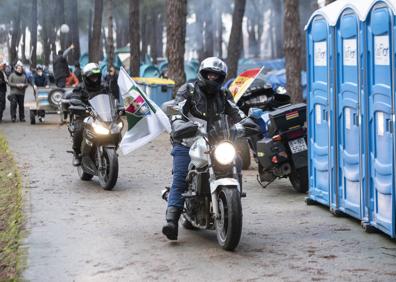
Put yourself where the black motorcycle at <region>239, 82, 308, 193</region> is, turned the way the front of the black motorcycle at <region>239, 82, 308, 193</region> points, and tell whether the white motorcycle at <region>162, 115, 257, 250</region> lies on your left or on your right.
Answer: on your left

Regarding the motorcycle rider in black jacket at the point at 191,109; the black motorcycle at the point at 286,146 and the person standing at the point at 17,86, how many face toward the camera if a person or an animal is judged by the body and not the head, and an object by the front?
2

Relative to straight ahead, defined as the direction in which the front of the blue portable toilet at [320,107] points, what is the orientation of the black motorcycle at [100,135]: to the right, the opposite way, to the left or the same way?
to the left

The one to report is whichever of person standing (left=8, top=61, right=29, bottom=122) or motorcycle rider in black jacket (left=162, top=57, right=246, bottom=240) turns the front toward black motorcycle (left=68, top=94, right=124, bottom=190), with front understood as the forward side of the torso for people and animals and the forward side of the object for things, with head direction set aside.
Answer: the person standing

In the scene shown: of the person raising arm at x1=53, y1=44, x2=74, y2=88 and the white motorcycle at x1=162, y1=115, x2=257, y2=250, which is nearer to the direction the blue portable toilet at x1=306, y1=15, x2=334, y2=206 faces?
the white motorcycle

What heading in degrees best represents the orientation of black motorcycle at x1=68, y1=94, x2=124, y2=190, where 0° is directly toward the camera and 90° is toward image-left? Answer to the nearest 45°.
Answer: approximately 315°

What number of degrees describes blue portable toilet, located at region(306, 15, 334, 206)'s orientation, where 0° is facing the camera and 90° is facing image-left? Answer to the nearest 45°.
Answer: approximately 45°

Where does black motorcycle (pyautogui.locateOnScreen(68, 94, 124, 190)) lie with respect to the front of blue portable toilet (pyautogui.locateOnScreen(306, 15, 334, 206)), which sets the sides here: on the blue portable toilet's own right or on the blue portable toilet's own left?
on the blue portable toilet's own right

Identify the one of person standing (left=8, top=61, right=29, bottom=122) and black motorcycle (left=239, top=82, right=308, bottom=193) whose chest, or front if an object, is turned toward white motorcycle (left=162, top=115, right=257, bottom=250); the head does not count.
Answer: the person standing

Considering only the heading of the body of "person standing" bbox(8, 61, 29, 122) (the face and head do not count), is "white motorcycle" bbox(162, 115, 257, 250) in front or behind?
in front

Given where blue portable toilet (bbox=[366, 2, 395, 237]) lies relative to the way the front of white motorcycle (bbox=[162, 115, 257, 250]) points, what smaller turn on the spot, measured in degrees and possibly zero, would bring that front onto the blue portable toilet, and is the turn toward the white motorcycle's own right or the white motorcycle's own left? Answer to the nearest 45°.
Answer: approximately 45° to the white motorcycle's own left

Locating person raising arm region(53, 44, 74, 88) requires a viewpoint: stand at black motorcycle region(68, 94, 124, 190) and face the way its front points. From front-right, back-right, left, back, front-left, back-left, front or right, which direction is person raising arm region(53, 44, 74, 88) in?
back-left

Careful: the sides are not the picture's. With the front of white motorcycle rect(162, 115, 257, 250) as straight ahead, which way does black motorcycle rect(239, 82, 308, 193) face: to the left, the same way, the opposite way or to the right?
the opposite way

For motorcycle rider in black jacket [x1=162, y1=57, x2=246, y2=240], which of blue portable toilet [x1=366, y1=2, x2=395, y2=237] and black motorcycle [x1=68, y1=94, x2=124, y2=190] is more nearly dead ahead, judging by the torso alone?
the blue portable toilet
